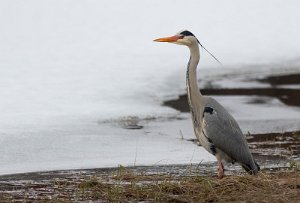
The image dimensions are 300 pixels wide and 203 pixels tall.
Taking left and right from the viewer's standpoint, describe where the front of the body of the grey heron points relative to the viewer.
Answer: facing to the left of the viewer
